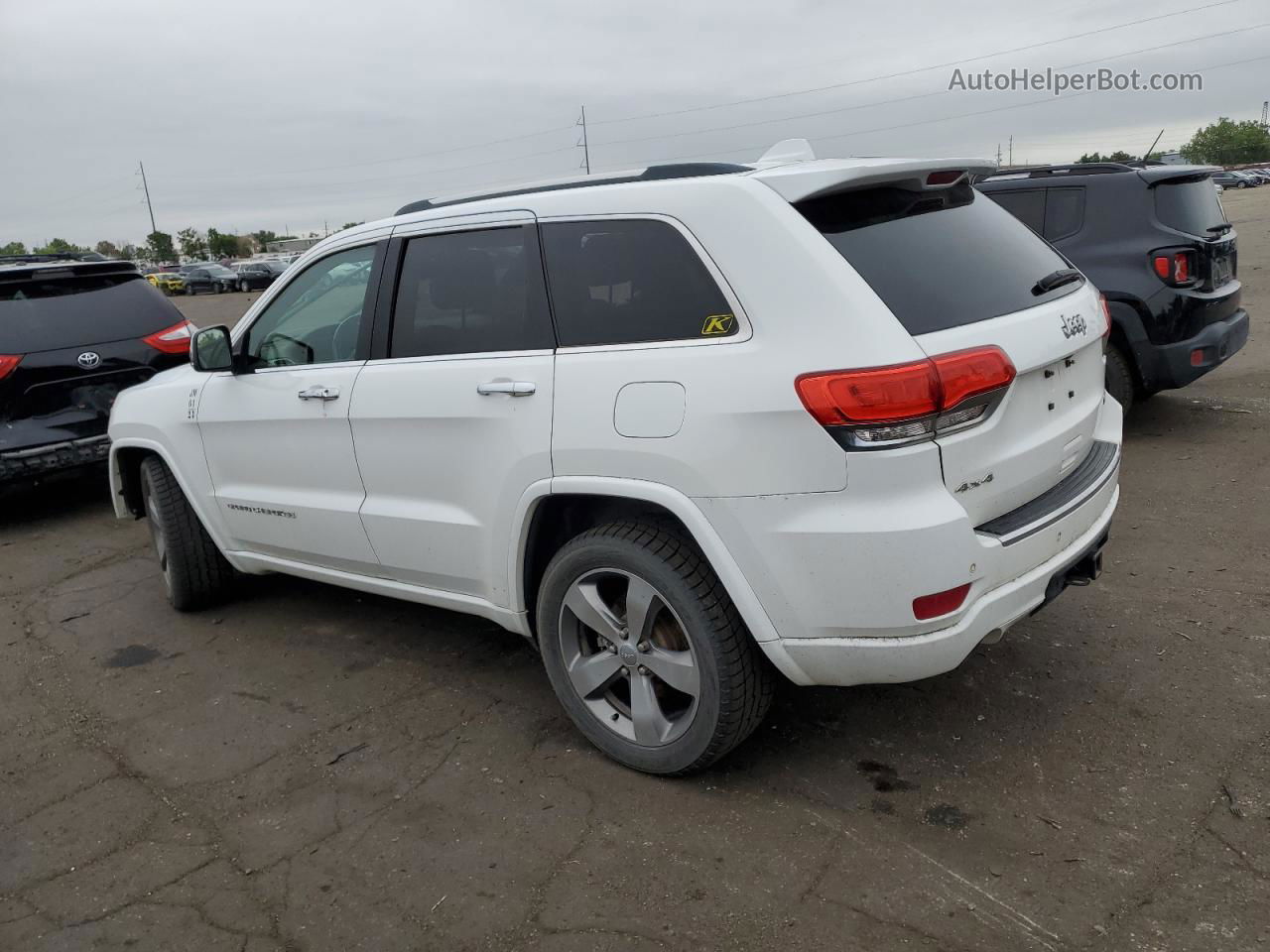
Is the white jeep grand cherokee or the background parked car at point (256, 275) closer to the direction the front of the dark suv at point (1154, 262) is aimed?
the background parked car

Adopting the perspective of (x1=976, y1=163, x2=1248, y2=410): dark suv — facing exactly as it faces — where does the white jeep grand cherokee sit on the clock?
The white jeep grand cherokee is roughly at 8 o'clock from the dark suv.

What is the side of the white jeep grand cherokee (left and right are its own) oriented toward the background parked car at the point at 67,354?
front

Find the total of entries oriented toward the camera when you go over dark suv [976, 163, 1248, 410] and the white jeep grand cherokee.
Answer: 0

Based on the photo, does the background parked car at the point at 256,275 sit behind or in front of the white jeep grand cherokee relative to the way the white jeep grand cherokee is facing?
in front

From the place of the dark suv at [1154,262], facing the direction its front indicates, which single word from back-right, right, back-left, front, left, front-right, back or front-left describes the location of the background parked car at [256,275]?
front

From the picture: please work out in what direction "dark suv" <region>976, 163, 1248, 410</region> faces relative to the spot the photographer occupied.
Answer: facing away from the viewer and to the left of the viewer

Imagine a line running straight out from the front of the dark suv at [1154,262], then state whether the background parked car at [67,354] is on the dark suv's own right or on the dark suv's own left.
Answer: on the dark suv's own left

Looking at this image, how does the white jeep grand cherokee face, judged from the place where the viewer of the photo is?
facing away from the viewer and to the left of the viewer

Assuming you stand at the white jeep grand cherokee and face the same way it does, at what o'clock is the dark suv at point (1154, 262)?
The dark suv is roughly at 3 o'clock from the white jeep grand cherokee.

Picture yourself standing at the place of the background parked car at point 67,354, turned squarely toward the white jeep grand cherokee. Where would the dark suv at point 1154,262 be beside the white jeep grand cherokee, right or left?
left
